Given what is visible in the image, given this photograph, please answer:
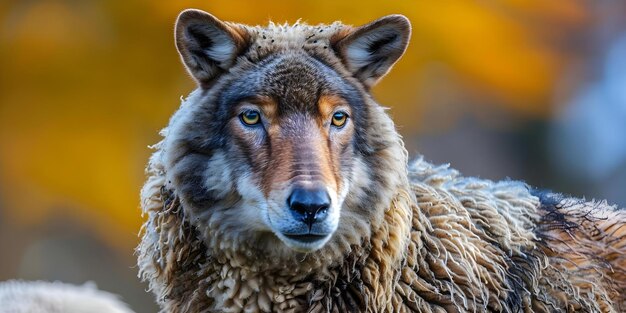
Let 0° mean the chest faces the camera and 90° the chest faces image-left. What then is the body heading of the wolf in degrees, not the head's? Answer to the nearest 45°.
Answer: approximately 45°
